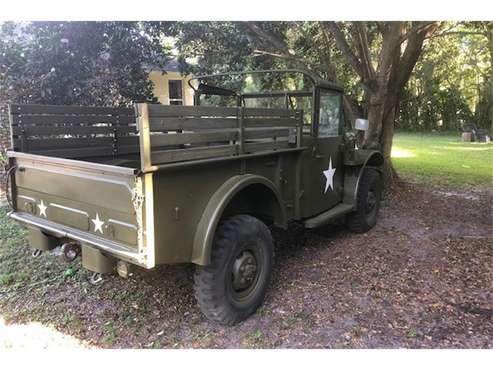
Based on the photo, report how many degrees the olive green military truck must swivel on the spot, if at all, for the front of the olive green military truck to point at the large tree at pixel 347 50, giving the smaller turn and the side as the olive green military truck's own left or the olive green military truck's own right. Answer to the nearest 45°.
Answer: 0° — it already faces it

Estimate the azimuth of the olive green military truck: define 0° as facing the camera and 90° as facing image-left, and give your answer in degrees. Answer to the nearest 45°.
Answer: approximately 225°
